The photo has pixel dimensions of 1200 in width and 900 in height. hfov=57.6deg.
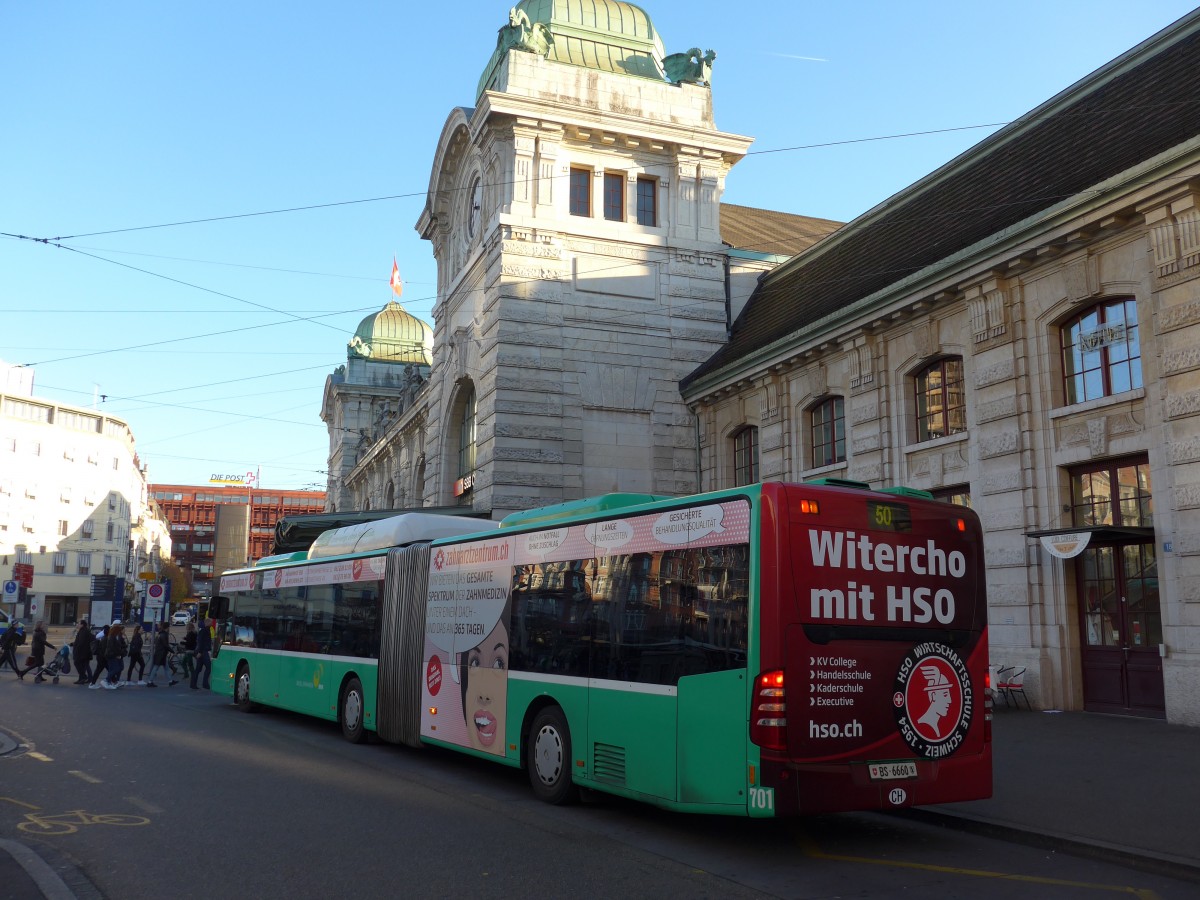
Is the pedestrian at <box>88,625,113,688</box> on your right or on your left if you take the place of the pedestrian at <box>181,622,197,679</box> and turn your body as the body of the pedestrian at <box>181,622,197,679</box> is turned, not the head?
on your left

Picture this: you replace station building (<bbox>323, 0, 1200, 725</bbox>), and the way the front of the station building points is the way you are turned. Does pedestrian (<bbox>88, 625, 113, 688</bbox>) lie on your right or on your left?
on your right

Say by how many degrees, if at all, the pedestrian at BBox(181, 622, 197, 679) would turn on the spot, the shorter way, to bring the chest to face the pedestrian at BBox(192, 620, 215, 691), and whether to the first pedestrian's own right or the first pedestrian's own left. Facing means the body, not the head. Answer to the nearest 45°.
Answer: approximately 90° to the first pedestrian's own left

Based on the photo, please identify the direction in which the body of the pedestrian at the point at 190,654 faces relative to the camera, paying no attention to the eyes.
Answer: to the viewer's left

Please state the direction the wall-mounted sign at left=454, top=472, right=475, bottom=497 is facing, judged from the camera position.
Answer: facing the viewer and to the left of the viewer

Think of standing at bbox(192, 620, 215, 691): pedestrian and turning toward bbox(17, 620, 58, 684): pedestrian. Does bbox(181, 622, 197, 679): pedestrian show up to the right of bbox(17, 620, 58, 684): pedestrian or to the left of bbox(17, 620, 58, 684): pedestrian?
right

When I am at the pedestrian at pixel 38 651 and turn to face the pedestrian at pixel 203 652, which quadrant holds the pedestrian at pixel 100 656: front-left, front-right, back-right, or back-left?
front-right

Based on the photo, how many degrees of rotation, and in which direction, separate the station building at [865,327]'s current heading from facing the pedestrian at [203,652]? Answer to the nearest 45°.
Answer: approximately 45° to its right

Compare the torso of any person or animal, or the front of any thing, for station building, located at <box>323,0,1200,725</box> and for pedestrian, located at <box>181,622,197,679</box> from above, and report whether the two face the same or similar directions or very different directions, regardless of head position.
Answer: same or similar directions

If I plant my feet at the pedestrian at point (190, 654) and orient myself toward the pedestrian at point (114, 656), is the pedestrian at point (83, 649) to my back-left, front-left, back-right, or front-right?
front-right

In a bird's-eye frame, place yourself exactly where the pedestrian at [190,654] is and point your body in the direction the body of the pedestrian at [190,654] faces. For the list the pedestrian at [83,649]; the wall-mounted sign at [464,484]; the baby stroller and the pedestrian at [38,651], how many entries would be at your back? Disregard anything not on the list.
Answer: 1

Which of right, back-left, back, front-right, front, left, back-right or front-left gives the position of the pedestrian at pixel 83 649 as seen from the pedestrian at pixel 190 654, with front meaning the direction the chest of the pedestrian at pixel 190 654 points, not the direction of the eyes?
front-left

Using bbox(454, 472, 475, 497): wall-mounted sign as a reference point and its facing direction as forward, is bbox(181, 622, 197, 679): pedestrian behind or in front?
in front
